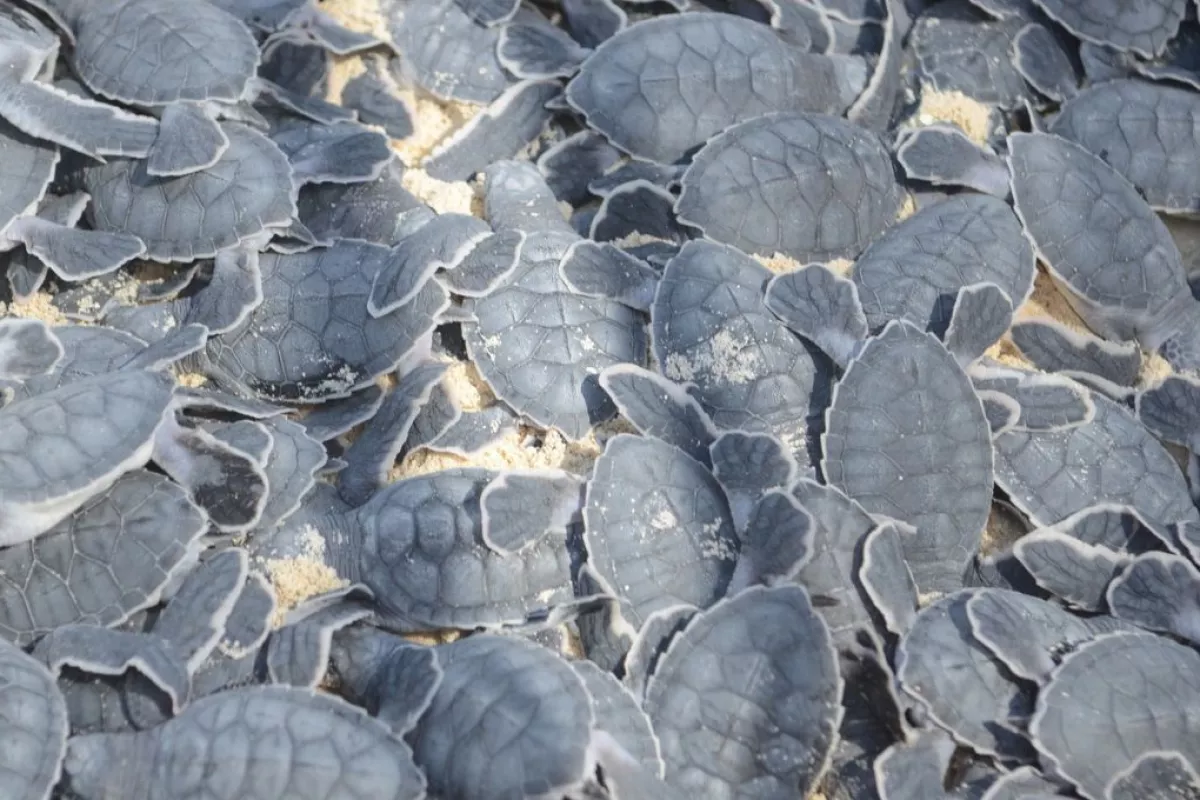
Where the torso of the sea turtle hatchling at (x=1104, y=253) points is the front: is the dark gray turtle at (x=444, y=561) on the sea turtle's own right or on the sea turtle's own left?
on the sea turtle's own right

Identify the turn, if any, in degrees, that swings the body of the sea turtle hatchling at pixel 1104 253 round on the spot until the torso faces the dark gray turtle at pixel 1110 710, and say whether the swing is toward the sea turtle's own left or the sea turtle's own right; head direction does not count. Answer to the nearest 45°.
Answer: approximately 45° to the sea turtle's own right

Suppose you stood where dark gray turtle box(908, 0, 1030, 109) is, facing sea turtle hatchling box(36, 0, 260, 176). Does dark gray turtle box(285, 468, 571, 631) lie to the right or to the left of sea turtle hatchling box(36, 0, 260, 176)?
left

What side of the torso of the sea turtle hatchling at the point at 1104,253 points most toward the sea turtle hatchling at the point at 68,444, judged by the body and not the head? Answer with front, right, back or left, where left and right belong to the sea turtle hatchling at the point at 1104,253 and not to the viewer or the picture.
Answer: right

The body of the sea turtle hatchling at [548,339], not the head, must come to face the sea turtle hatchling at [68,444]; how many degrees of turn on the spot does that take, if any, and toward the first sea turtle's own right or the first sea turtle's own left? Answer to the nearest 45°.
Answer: approximately 135° to the first sea turtle's own left

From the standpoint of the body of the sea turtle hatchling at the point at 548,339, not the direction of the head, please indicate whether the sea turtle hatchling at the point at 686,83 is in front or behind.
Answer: in front
